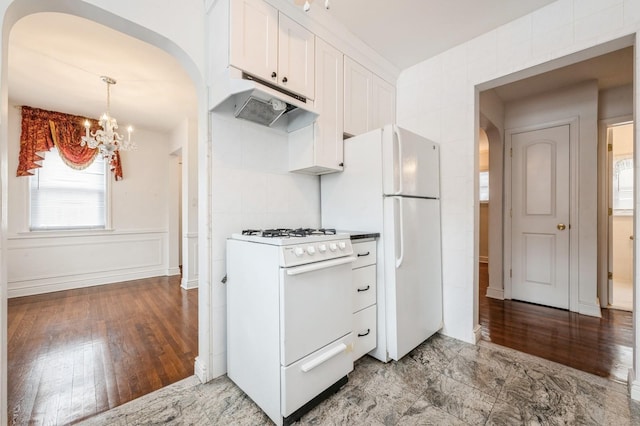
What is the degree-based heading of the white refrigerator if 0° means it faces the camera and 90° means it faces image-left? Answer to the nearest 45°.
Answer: approximately 315°

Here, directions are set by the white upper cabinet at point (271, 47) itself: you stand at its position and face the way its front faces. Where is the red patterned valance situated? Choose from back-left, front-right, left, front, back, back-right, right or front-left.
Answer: back

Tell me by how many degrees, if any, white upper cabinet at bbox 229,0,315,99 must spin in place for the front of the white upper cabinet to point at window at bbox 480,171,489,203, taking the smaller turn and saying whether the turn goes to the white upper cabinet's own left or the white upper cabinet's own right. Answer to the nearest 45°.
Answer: approximately 90° to the white upper cabinet's own left

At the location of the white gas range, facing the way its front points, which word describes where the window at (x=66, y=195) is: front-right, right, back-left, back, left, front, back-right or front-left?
back

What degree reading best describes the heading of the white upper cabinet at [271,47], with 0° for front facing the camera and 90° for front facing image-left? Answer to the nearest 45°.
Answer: approximately 315°

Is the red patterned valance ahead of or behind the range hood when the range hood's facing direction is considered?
behind

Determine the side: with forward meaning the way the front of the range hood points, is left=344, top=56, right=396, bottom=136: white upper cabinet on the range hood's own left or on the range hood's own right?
on the range hood's own left

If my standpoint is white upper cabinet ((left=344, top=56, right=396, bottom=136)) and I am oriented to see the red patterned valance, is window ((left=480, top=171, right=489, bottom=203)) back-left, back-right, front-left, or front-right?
back-right

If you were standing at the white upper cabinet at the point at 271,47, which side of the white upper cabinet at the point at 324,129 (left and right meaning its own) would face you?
right

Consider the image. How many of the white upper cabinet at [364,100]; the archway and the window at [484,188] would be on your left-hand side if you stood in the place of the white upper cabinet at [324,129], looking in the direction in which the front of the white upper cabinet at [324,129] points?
2
